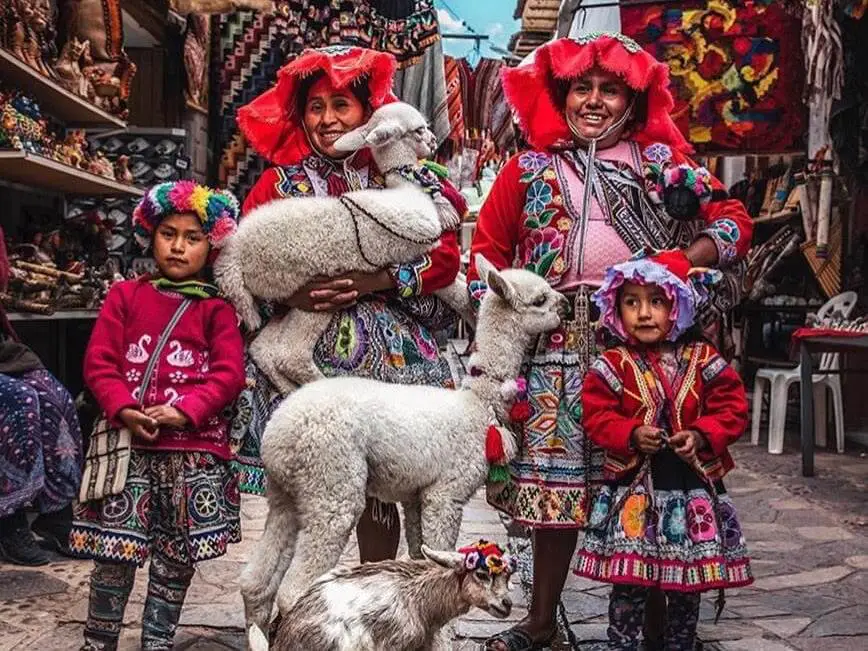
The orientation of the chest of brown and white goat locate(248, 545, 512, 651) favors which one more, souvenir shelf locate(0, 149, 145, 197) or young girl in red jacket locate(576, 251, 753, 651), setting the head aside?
the young girl in red jacket

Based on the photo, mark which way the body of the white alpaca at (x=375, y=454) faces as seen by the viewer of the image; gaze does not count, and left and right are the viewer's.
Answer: facing to the right of the viewer

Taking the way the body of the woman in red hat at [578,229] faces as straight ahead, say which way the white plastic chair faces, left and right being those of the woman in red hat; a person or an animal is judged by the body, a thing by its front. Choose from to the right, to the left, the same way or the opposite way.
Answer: to the right

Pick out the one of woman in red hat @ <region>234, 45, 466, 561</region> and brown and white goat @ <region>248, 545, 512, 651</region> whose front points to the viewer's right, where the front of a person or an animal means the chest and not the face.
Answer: the brown and white goat

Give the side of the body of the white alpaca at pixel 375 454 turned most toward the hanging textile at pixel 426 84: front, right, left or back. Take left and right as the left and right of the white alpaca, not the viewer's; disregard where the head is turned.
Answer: left

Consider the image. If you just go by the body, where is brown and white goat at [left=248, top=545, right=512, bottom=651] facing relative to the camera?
to the viewer's right

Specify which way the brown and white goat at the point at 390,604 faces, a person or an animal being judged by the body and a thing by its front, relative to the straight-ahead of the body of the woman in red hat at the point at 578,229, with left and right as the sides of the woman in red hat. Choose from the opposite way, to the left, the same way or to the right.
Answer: to the left

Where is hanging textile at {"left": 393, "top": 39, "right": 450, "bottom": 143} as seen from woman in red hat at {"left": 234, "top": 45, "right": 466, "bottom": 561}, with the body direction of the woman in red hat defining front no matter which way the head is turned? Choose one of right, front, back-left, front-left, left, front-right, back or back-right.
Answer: back
